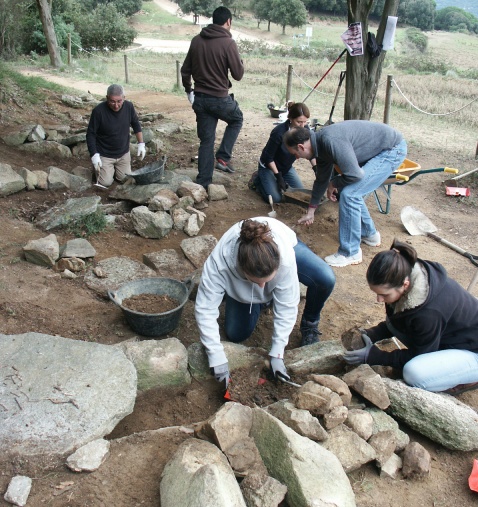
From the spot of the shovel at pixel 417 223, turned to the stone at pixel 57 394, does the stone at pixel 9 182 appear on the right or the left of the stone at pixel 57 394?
right

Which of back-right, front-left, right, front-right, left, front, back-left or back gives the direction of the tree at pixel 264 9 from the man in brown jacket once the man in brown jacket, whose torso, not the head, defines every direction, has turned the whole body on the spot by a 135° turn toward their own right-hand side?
back

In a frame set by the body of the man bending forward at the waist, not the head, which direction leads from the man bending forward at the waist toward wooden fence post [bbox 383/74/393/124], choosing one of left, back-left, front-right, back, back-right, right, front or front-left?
right

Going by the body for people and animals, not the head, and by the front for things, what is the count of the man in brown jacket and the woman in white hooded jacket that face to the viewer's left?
0

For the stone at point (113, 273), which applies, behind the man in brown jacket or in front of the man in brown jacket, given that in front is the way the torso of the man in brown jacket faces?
behind

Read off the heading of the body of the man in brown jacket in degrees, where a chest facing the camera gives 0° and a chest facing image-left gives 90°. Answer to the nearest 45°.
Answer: approximately 225°
